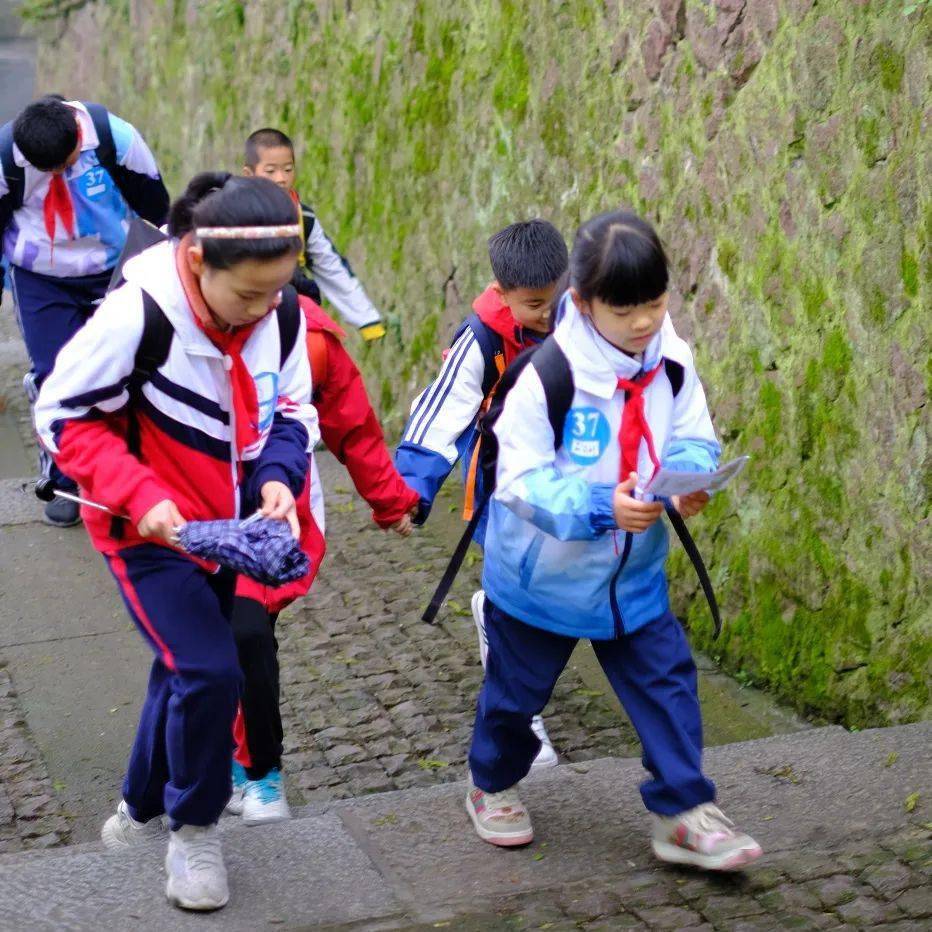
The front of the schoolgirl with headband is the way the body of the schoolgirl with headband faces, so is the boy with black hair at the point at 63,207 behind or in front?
behind

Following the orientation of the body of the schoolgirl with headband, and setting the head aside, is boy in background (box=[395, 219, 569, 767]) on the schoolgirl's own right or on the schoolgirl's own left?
on the schoolgirl's own left

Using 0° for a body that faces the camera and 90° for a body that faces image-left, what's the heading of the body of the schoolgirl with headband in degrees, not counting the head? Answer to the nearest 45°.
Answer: approximately 315°

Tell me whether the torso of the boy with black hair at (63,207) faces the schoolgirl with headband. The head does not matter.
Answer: yes

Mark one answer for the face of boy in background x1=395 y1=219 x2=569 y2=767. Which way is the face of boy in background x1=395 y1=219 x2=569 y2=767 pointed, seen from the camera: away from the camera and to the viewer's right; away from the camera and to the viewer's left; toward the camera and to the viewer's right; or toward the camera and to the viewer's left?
toward the camera and to the viewer's right

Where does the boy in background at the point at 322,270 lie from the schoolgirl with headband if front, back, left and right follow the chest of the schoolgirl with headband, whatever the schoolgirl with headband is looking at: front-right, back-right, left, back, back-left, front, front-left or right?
back-left

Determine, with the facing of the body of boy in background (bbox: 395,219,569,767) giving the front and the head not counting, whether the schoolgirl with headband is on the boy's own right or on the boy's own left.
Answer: on the boy's own right

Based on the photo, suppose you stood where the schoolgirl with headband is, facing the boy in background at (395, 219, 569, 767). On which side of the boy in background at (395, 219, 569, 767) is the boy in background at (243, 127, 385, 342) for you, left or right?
left

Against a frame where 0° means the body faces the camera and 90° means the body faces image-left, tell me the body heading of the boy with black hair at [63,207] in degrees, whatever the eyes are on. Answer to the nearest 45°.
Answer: approximately 0°
